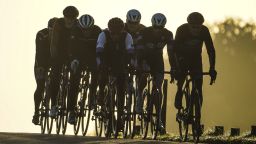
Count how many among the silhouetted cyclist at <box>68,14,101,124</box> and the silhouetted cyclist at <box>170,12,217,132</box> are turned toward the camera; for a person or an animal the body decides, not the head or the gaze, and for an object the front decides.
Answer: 2

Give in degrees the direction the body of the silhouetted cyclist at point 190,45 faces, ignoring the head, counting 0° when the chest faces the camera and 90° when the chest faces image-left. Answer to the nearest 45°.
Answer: approximately 0°
